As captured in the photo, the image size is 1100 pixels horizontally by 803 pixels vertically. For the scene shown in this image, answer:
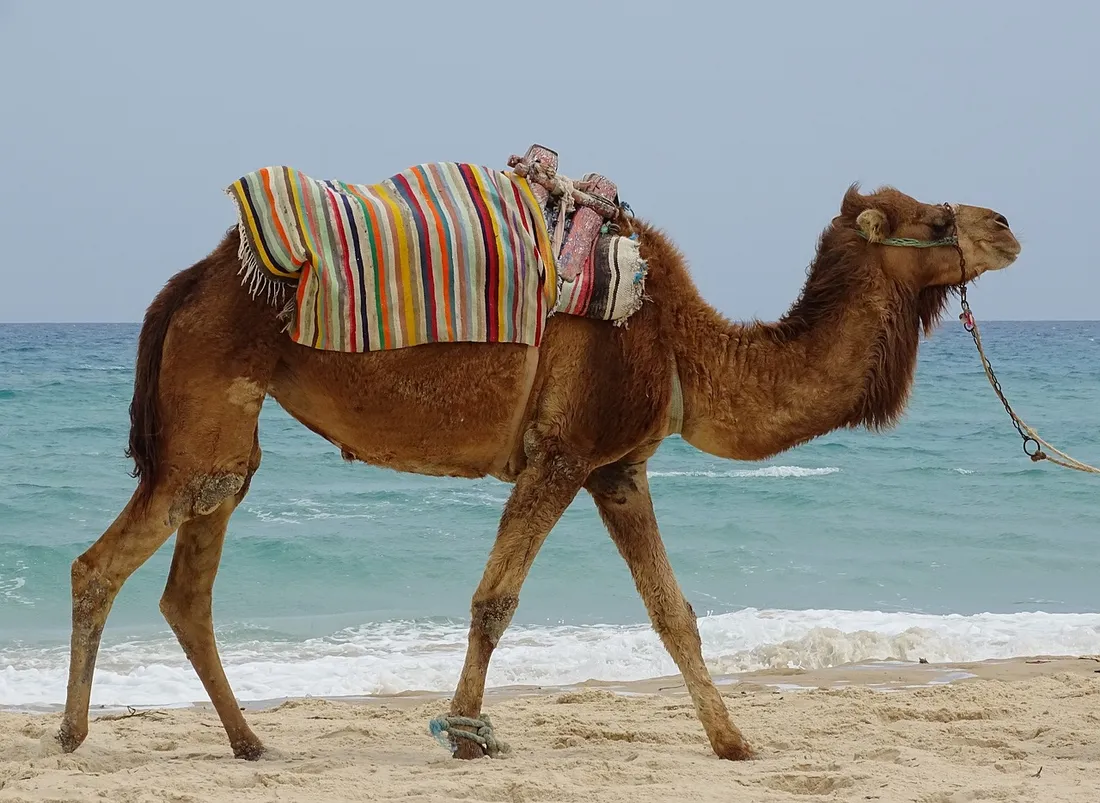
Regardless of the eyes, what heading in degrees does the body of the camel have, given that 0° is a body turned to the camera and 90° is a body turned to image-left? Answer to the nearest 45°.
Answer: approximately 270°
